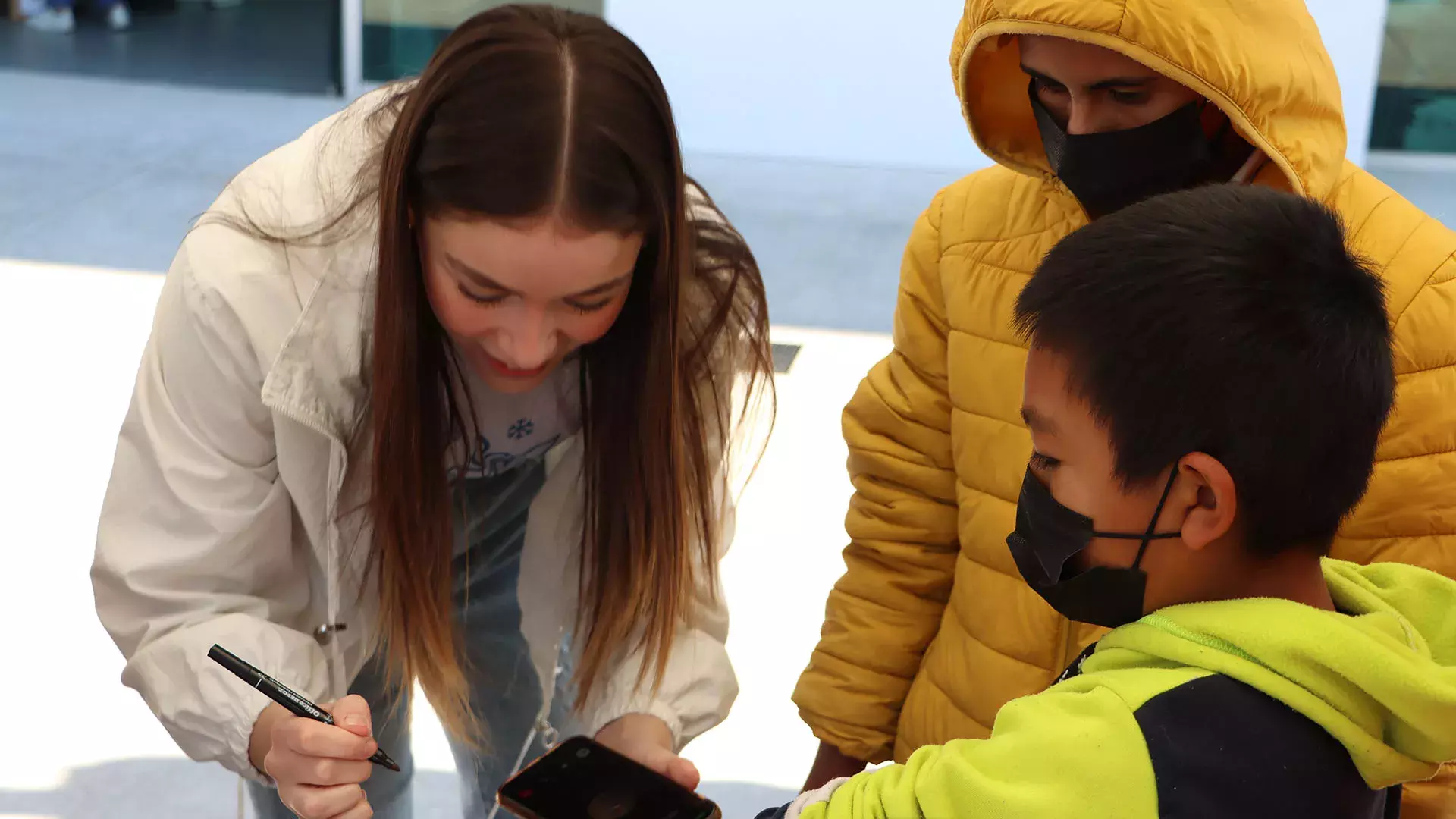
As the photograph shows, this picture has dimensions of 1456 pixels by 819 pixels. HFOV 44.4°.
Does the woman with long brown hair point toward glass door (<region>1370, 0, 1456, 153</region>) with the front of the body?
no

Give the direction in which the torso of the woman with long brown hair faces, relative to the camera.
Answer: toward the camera

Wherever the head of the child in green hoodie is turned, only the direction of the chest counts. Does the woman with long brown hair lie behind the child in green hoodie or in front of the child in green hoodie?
in front

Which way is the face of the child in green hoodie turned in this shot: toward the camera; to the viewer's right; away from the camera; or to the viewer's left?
to the viewer's left

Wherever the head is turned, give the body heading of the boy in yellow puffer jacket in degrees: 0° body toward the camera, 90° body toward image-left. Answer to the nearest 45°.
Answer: approximately 45°

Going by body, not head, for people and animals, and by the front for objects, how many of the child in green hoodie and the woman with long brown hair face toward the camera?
1

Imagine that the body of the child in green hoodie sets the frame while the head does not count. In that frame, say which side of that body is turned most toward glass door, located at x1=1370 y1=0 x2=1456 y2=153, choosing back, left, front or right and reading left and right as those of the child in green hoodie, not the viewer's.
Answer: right

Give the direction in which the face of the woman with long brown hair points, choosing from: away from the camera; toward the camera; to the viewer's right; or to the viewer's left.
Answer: toward the camera

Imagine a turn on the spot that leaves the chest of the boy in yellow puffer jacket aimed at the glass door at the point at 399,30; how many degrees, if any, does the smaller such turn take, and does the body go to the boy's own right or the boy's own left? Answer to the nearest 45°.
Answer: approximately 90° to the boy's own right

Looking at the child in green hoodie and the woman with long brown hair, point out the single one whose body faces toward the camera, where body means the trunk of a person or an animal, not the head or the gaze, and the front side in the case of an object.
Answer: the woman with long brown hair

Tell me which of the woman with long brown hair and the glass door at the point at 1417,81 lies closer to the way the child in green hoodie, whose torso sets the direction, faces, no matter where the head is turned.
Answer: the woman with long brown hair

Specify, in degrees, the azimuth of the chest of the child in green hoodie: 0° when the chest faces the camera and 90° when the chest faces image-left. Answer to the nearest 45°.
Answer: approximately 90°
